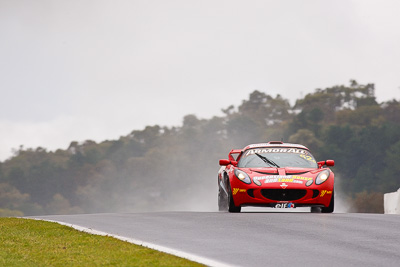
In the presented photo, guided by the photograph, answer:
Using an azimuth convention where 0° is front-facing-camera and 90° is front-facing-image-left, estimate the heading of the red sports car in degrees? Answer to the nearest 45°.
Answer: approximately 0°
